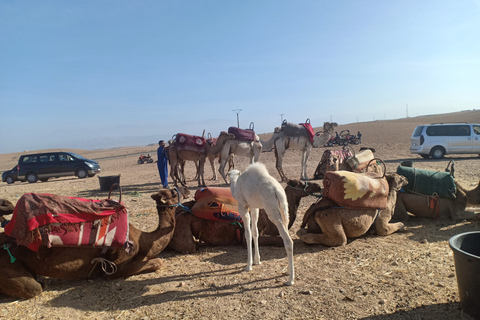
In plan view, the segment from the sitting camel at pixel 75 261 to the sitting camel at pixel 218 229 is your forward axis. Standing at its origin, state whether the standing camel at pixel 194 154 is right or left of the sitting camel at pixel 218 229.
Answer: left

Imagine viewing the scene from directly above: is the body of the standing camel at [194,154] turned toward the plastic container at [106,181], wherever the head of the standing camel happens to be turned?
no

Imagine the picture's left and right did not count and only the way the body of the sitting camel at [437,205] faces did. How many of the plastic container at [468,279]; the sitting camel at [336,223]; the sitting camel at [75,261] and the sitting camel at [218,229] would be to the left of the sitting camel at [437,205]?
0

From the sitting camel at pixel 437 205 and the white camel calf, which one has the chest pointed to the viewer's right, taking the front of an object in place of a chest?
the sitting camel

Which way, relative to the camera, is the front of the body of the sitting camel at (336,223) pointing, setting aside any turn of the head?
to the viewer's right

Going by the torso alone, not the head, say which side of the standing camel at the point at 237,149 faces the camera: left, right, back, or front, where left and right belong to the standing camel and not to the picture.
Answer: right

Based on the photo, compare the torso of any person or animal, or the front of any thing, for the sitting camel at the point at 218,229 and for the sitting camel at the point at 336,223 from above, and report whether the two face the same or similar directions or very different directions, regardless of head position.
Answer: same or similar directions

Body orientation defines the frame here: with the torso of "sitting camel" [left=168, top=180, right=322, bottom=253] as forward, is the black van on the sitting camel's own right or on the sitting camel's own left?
on the sitting camel's own left

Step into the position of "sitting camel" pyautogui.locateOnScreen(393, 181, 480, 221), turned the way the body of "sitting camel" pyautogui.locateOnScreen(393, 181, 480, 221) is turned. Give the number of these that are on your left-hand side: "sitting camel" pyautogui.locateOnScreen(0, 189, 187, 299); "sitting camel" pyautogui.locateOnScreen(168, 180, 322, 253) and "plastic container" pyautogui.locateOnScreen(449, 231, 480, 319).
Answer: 0

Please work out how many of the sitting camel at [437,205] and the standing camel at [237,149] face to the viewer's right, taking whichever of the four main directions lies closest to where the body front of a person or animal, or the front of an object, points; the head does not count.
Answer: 2

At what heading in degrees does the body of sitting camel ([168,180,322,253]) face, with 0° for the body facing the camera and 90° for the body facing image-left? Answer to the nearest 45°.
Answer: approximately 270°

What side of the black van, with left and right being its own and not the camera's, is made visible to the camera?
right

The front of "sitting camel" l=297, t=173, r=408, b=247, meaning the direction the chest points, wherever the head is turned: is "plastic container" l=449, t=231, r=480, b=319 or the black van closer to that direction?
the plastic container

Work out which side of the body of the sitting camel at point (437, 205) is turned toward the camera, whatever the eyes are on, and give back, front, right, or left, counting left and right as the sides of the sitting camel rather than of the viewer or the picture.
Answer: right
